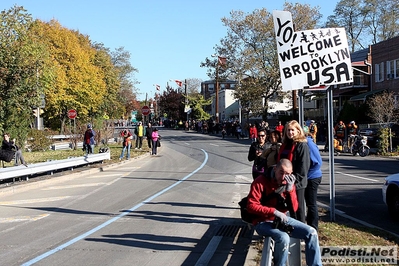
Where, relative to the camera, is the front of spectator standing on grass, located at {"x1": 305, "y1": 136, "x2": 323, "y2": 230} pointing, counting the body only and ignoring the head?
to the viewer's left

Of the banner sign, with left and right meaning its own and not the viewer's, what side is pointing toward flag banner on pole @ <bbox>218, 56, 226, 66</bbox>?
back

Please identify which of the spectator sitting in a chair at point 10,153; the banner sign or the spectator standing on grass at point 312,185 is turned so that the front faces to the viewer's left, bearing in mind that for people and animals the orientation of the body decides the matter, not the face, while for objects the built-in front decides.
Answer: the spectator standing on grass at point 312,185

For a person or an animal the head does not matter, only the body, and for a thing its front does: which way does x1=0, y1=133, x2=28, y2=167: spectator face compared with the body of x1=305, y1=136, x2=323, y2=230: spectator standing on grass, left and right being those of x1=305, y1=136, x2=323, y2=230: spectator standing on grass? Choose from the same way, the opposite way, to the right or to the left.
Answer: the opposite way

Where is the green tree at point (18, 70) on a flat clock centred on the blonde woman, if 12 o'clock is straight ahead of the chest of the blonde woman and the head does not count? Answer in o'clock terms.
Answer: The green tree is roughly at 3 o'clock from the blonde woman.

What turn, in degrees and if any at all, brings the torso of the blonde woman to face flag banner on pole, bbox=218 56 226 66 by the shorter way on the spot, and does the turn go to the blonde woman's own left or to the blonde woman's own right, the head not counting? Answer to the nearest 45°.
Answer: approximately 135° to the blonde woman's own right

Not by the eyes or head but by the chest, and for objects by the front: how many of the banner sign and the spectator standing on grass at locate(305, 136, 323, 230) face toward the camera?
1
